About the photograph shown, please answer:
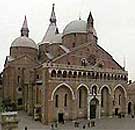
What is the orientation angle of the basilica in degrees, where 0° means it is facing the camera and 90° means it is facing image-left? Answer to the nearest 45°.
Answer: approximately 315°
